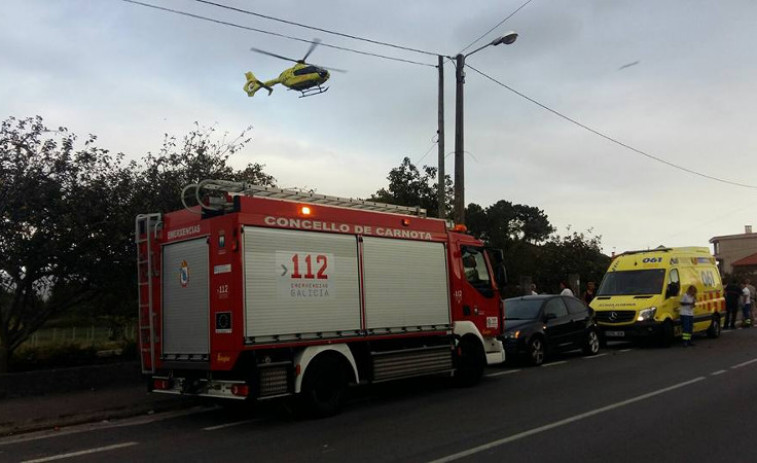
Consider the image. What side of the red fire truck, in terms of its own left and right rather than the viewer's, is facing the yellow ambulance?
front

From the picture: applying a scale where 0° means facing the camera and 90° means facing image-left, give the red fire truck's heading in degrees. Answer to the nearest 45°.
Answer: approximately 225°

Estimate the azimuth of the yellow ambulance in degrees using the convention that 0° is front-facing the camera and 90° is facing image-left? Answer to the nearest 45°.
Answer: approximately 45°

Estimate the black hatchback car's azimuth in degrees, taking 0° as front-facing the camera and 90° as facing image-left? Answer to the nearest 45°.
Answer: approximately 45°

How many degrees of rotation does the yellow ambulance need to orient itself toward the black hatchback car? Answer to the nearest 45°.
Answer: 0° — it already faces it

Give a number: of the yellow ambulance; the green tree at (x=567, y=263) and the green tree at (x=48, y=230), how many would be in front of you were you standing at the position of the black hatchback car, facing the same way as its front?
1

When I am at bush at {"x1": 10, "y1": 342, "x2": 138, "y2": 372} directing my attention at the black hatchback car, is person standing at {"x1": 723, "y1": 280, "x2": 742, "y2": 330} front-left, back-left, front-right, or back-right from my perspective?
front-left

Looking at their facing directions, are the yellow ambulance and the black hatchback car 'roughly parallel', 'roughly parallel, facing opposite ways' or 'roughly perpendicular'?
roughly parallel

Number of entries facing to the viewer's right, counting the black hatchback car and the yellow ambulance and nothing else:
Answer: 0

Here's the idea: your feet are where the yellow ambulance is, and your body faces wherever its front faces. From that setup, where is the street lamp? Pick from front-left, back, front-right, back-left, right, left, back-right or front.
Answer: front

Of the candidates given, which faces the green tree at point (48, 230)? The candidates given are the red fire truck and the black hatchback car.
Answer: the black hatchback car

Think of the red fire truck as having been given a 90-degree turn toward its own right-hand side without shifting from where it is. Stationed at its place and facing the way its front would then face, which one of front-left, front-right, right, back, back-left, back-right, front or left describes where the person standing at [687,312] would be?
left
